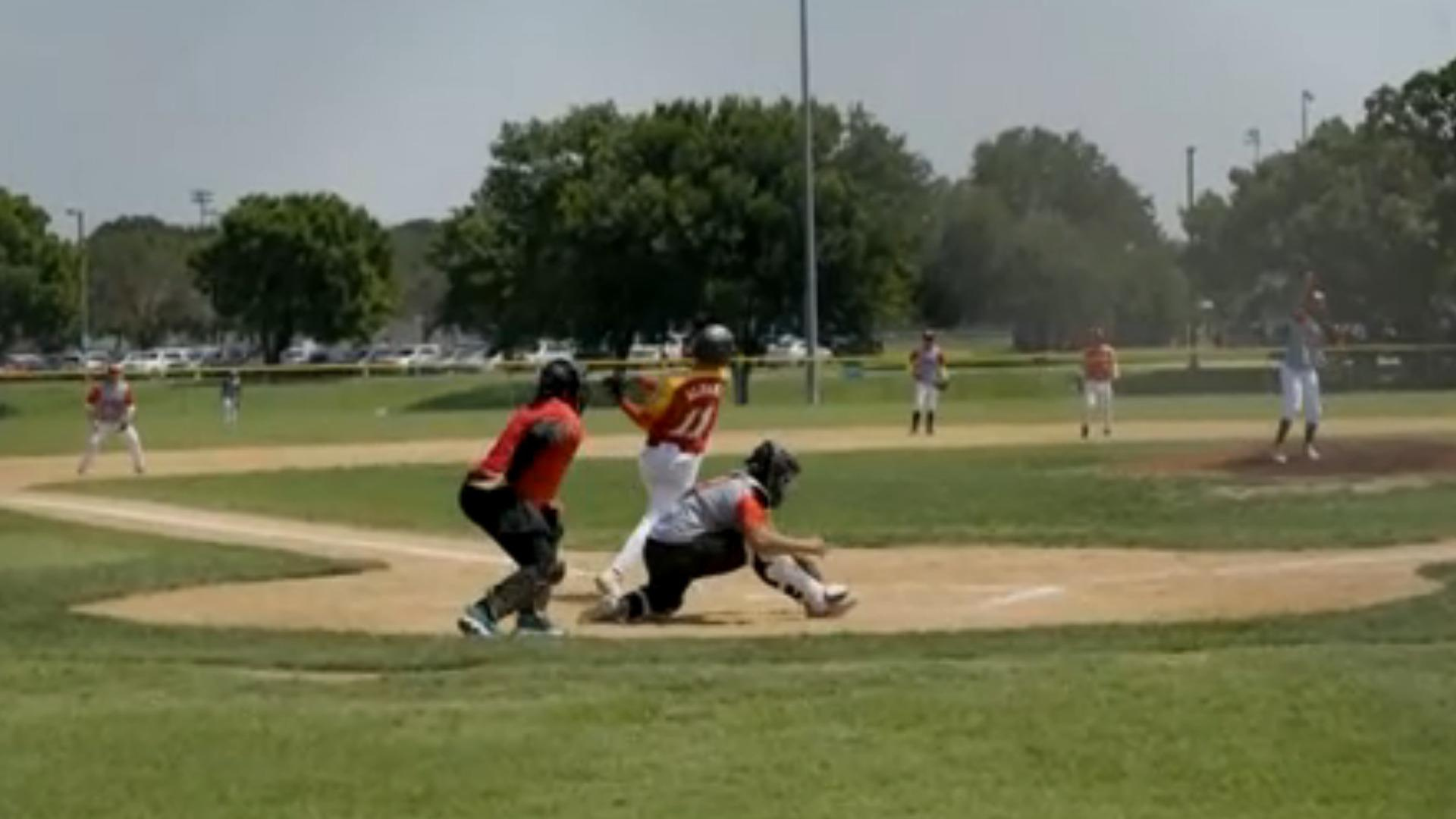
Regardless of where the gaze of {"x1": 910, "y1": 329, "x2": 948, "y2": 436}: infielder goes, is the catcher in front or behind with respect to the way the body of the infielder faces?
in front

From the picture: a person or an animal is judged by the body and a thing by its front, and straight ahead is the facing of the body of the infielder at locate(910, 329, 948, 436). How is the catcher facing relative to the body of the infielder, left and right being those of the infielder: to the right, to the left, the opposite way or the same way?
to the left

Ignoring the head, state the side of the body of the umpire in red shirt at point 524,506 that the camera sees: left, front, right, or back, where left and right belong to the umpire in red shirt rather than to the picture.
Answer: right

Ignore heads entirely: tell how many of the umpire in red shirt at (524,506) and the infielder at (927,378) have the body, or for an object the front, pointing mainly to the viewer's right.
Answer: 1

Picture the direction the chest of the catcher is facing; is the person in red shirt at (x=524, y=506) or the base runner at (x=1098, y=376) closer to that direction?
the base runner

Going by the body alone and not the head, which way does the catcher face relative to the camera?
to the viewer's right

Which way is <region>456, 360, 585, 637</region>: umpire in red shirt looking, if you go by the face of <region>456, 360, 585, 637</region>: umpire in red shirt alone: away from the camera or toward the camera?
away from the camera

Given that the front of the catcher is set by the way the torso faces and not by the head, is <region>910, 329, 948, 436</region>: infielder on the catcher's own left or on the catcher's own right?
on the catcher's own left

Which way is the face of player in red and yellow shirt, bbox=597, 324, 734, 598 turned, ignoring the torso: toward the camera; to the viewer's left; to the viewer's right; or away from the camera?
away from the camera

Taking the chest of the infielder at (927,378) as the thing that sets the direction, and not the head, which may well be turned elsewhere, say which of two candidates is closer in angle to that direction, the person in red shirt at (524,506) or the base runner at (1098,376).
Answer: the person in red shirt

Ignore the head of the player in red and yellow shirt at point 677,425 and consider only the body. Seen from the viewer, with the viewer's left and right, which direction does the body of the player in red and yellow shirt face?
facing away from the viewer and to the left of the viewer

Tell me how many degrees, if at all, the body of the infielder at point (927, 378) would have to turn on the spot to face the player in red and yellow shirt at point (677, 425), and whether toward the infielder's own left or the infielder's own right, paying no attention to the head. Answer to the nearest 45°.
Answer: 0° — they already face them
